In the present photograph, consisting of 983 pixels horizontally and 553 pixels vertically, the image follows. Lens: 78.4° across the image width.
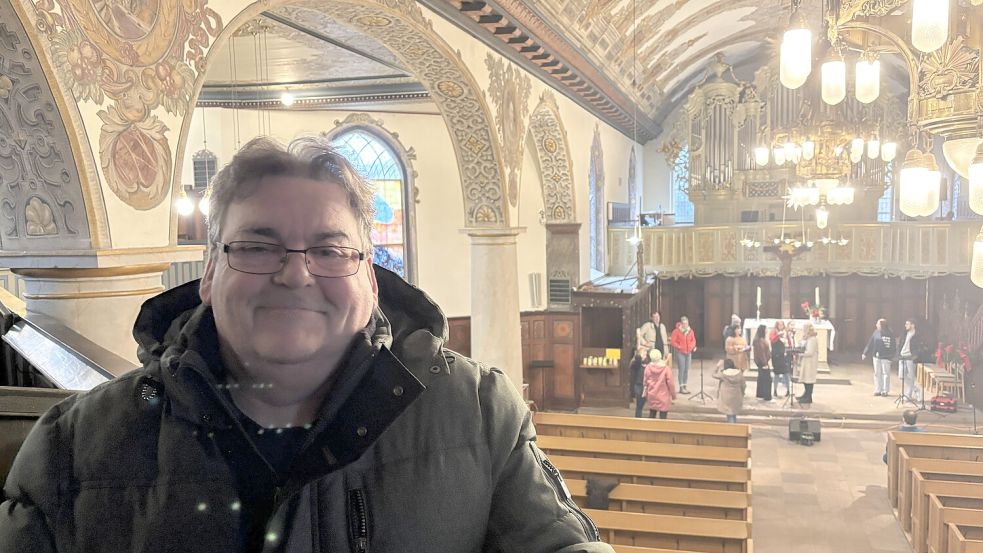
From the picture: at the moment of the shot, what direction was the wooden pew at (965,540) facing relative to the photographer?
facing away from the viewer

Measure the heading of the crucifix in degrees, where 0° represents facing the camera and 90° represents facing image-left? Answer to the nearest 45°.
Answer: approximately 0°

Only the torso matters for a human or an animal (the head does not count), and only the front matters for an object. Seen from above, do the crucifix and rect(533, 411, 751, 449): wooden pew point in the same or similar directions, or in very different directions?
very different directions

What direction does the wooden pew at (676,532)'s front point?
away from the camera

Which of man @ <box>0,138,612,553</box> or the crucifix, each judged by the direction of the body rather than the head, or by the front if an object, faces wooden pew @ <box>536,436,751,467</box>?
the crucifix

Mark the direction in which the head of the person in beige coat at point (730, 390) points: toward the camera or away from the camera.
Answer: away from the camera

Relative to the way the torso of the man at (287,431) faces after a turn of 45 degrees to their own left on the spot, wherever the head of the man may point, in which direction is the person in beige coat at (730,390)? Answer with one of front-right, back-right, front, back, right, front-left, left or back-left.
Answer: left

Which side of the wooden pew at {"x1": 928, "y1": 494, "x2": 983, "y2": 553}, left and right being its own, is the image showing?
back

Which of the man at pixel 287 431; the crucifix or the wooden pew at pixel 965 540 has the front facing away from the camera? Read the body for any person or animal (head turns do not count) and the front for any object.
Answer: the wooden pew

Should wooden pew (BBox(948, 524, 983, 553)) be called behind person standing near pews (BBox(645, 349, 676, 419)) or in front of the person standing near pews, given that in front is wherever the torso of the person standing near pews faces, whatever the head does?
behind
